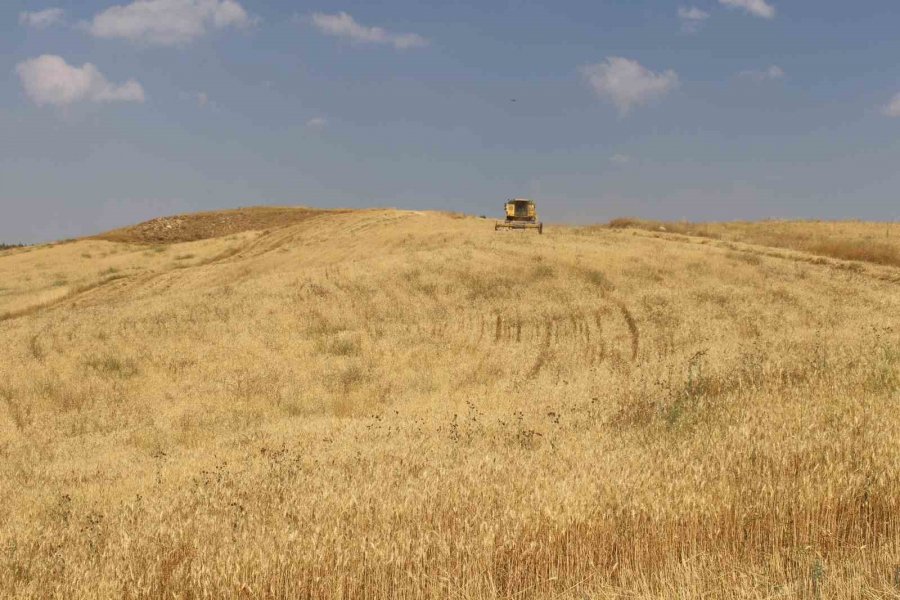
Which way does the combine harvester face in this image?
toward the camera
